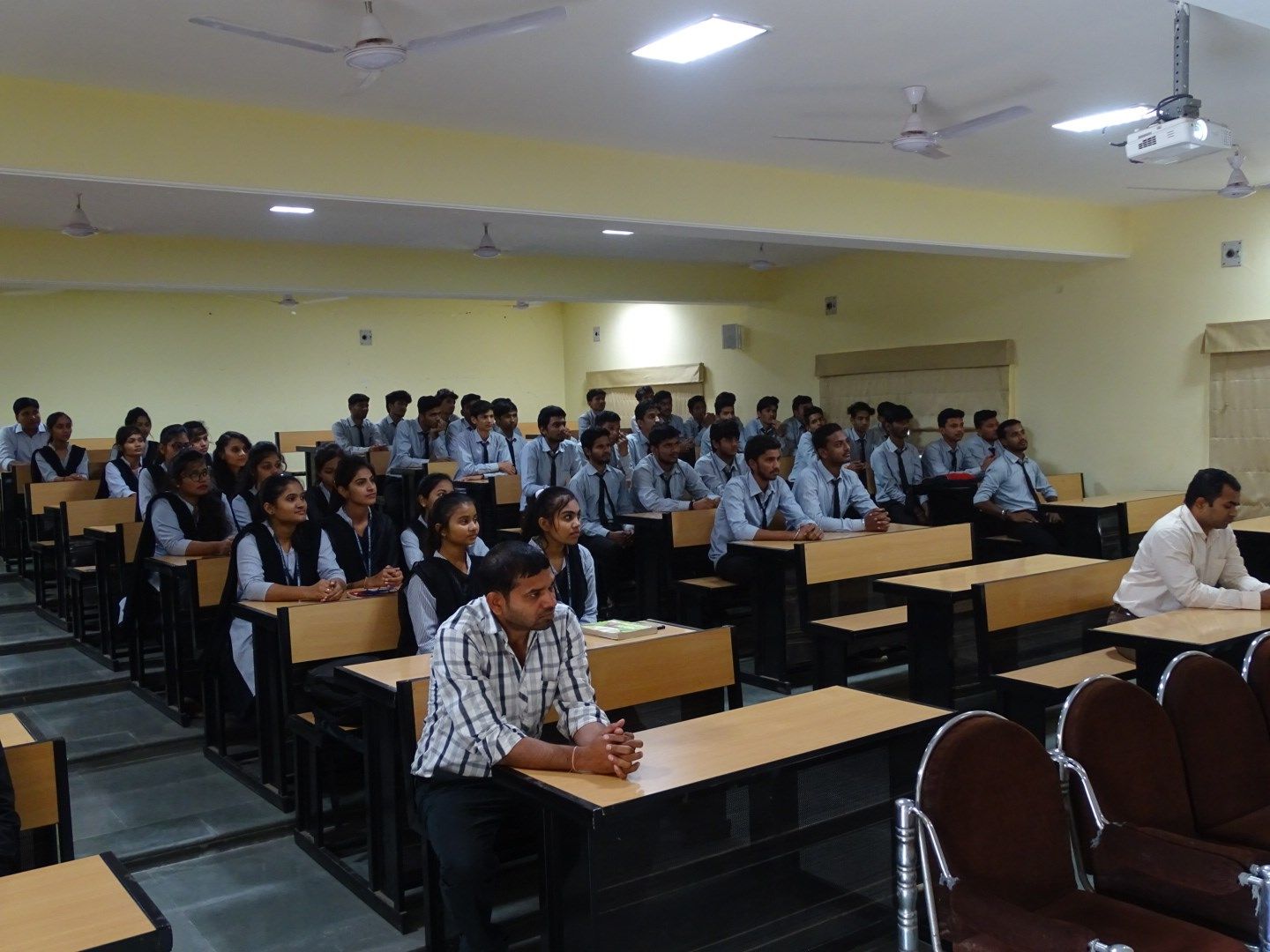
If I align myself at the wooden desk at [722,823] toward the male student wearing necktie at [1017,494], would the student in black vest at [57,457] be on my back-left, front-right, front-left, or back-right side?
front-left

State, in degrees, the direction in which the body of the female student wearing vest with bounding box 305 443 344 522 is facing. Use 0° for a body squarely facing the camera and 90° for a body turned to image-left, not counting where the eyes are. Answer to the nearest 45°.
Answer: approximately 315°

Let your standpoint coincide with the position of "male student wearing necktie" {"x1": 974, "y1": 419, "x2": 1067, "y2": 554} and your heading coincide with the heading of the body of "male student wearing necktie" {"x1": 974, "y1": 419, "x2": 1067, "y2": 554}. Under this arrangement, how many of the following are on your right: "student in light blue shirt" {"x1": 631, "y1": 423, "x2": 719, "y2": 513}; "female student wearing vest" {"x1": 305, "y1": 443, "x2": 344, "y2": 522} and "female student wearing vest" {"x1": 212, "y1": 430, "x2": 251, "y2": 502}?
3

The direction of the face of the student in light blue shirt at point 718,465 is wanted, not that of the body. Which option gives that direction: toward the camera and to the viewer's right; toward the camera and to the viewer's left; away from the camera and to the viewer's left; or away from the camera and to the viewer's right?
toward the camera and to the viewer's right

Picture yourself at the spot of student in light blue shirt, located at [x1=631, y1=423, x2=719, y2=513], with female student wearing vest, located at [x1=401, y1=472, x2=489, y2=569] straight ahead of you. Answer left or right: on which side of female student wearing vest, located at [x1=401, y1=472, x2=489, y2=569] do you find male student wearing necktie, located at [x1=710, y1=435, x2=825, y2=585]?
left

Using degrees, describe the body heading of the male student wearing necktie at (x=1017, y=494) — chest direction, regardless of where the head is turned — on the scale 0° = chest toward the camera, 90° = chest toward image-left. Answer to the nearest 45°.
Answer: approximately 315°

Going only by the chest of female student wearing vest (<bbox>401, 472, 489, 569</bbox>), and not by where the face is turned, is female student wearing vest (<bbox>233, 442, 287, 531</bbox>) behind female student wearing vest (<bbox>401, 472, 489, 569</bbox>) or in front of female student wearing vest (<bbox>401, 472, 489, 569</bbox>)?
behind

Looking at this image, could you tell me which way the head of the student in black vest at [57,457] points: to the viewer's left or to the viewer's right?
to the viewer's right

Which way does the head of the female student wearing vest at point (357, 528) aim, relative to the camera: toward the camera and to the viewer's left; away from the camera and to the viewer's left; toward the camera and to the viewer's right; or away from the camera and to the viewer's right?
toward the camera and to the viewer's right

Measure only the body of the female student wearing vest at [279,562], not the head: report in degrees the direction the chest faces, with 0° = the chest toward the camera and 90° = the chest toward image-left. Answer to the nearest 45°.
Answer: approximately 315°

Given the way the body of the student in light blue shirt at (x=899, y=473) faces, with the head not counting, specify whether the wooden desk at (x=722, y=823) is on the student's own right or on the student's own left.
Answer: on the student's own right

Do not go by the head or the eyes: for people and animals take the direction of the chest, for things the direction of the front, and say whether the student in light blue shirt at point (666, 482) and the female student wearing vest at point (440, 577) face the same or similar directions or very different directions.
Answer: same or similar directions

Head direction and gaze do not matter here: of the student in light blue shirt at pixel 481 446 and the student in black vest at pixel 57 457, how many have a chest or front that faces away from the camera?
0

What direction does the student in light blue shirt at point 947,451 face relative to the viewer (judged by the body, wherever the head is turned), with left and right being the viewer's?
facing the viewer and to the right of the viewer

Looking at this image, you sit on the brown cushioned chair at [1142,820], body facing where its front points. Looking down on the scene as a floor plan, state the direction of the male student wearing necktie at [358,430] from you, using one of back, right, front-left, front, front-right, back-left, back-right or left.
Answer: back

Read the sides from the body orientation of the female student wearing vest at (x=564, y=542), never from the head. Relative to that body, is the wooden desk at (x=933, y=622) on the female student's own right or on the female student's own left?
on the female student's own left
